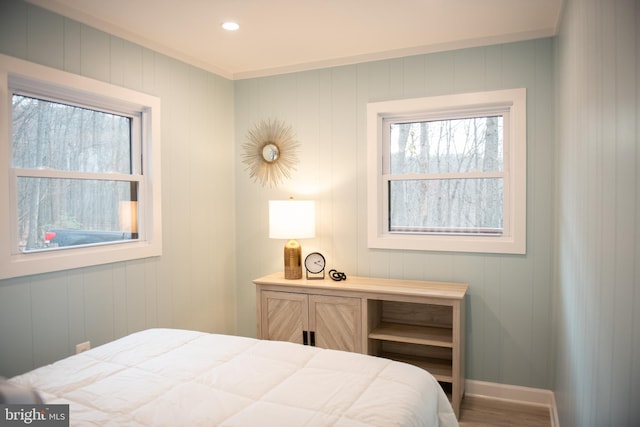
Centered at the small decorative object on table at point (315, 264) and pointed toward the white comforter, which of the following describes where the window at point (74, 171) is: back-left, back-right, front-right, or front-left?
front-right

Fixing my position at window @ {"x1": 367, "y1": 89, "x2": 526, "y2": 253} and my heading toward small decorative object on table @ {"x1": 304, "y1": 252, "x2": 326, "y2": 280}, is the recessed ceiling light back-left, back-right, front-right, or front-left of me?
front-left

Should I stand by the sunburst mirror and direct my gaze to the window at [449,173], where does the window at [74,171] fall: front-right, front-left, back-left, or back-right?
back-right

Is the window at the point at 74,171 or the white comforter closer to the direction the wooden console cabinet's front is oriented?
the white comforter

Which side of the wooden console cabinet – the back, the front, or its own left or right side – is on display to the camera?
front

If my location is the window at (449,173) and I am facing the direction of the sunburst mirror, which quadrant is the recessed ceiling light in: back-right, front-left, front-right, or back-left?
front-left

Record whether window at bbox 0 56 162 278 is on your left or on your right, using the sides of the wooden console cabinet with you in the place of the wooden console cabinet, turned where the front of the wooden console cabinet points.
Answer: on your right
